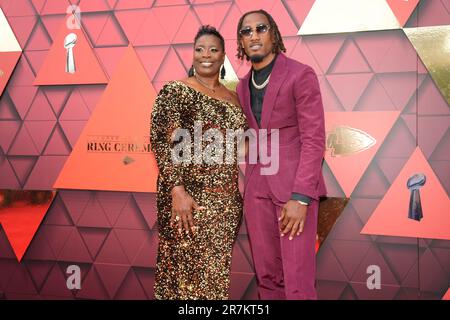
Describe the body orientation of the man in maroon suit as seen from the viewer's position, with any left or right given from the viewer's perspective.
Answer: facing the viewer and to the left of the viewer

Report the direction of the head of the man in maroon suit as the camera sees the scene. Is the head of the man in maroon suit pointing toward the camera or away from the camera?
toward the camera
